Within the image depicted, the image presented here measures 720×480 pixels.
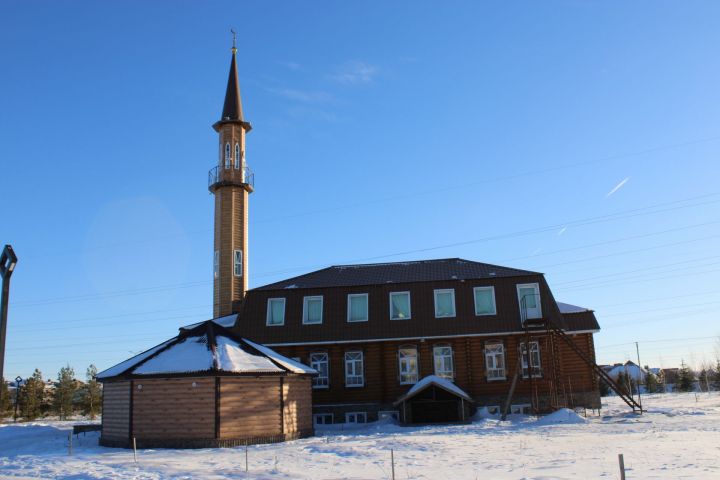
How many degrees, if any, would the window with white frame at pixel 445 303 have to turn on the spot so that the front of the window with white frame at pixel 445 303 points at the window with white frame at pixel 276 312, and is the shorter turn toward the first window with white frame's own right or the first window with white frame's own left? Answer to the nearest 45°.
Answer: approximately 90° to the first window with white frame's own right

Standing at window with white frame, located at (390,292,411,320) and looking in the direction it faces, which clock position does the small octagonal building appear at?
The small octagonal building is roughly at 1 o'clock from the window with white frame.

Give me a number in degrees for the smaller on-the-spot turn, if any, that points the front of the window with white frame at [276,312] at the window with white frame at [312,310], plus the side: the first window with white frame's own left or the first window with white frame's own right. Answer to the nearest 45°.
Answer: approximately 90° to the first window with white frame's own left

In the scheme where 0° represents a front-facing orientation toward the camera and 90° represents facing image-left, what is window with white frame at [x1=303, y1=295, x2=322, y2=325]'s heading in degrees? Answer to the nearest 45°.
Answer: approximately 0°

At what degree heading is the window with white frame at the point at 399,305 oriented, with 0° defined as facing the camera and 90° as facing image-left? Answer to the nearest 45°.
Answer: approximately 0°

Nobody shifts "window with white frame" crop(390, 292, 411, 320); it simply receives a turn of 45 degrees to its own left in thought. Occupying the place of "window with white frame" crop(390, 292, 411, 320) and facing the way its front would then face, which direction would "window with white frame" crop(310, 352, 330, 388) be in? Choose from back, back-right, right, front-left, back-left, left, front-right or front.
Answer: back-right

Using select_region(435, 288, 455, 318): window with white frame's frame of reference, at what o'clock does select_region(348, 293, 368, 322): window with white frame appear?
select_region(348, 293, 368, 322): window with white frame is roughly at 3 o'clock from select_region(435, 288, 455, 318): window with white frame.
